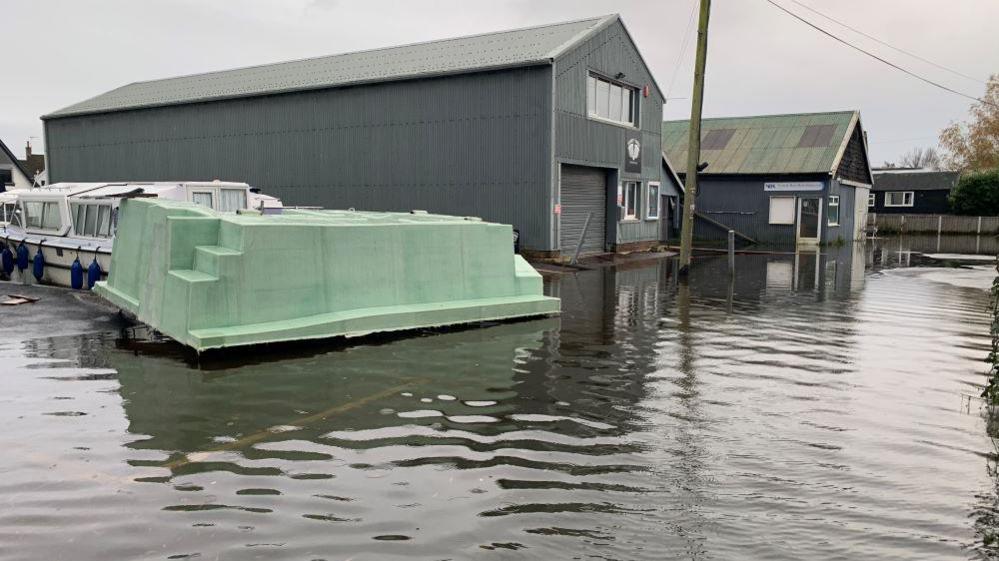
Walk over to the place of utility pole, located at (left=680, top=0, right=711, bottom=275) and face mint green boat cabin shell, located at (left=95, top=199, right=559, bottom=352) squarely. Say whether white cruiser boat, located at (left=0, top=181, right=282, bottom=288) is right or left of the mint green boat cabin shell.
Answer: right

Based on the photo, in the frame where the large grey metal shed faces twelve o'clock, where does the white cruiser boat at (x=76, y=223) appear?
The white cruiser boat is roughly at 3 o'clock from the large grey metal shed.

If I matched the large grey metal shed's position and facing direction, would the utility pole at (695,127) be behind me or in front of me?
in front

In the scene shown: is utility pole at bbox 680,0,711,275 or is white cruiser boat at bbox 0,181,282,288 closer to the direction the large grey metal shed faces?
the utility pole

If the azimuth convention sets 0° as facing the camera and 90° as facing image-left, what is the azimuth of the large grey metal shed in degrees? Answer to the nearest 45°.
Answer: approximately 315°

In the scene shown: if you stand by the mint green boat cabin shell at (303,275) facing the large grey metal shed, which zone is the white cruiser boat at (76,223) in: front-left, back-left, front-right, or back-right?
front-left

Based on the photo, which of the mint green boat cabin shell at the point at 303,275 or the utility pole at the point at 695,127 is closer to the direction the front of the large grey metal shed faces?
the utility pole

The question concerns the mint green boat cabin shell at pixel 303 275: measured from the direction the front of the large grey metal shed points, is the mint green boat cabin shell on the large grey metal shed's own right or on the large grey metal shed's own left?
on the large grey metal shed's own right

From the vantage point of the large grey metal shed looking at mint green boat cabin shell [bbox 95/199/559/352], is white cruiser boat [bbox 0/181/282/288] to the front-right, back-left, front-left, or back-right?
front-right

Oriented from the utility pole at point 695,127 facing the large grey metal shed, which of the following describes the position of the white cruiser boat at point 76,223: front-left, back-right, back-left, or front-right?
front-left

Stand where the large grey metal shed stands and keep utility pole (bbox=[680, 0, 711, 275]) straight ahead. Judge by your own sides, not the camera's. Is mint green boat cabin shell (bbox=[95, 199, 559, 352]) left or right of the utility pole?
right

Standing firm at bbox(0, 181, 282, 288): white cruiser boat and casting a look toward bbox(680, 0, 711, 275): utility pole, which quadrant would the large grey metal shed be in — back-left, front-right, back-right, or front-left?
front-left
